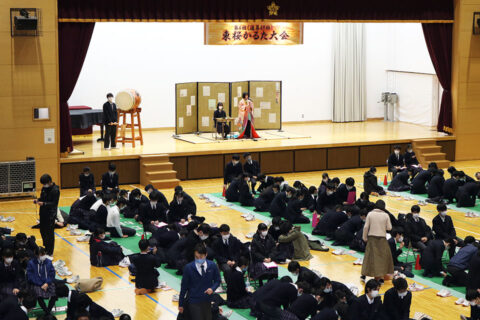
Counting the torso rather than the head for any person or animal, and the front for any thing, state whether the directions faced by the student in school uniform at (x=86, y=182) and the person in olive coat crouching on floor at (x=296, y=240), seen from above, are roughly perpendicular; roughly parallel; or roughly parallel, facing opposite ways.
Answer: roughly perpendicular

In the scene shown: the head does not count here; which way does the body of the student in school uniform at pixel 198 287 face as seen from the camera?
toward the camera

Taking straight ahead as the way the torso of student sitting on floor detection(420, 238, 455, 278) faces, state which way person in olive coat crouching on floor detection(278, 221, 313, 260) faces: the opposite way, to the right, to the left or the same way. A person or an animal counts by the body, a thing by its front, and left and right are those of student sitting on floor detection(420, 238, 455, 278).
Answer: the opposite way

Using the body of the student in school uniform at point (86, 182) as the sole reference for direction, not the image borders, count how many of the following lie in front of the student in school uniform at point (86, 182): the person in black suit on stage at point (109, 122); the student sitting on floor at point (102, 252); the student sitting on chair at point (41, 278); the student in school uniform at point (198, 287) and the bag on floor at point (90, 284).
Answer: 4

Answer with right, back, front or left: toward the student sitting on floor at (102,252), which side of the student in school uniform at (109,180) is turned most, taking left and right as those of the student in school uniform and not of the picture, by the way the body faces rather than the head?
front

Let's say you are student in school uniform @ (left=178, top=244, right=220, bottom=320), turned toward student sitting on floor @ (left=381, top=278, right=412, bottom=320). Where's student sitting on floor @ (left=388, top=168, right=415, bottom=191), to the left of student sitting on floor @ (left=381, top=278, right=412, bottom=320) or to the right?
left

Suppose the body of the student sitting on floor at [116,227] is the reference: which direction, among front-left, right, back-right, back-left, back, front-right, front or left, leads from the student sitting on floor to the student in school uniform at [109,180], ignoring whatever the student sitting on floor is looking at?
left

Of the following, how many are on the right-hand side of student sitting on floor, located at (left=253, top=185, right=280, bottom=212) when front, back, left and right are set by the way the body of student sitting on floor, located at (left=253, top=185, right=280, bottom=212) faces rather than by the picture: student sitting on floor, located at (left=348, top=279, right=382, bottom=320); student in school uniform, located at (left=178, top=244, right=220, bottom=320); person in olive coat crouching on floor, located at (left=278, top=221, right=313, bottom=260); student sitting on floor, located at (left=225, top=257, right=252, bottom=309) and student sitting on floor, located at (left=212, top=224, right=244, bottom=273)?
5
